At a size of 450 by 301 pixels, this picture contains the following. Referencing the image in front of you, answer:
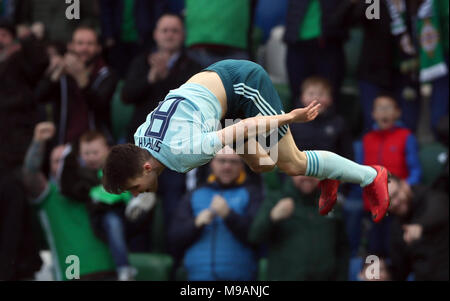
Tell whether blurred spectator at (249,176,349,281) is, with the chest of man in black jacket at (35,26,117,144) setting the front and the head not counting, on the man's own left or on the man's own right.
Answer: on the man's own left

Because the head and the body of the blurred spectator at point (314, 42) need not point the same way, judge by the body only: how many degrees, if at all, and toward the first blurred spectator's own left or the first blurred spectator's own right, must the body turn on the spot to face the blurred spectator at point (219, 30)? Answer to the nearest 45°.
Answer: approximately 90° to the first blurred spectator's own right

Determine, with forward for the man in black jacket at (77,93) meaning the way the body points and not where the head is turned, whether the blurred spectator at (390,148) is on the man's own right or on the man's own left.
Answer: on the man's own left

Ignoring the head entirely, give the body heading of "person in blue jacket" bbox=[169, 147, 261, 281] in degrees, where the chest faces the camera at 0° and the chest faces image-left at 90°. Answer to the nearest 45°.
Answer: approximately 0°

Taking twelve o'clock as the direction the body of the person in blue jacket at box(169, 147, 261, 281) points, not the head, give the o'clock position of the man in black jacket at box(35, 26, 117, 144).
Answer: The man in black jacket is roughly at 4 o'clock from the person in blue jacket.
